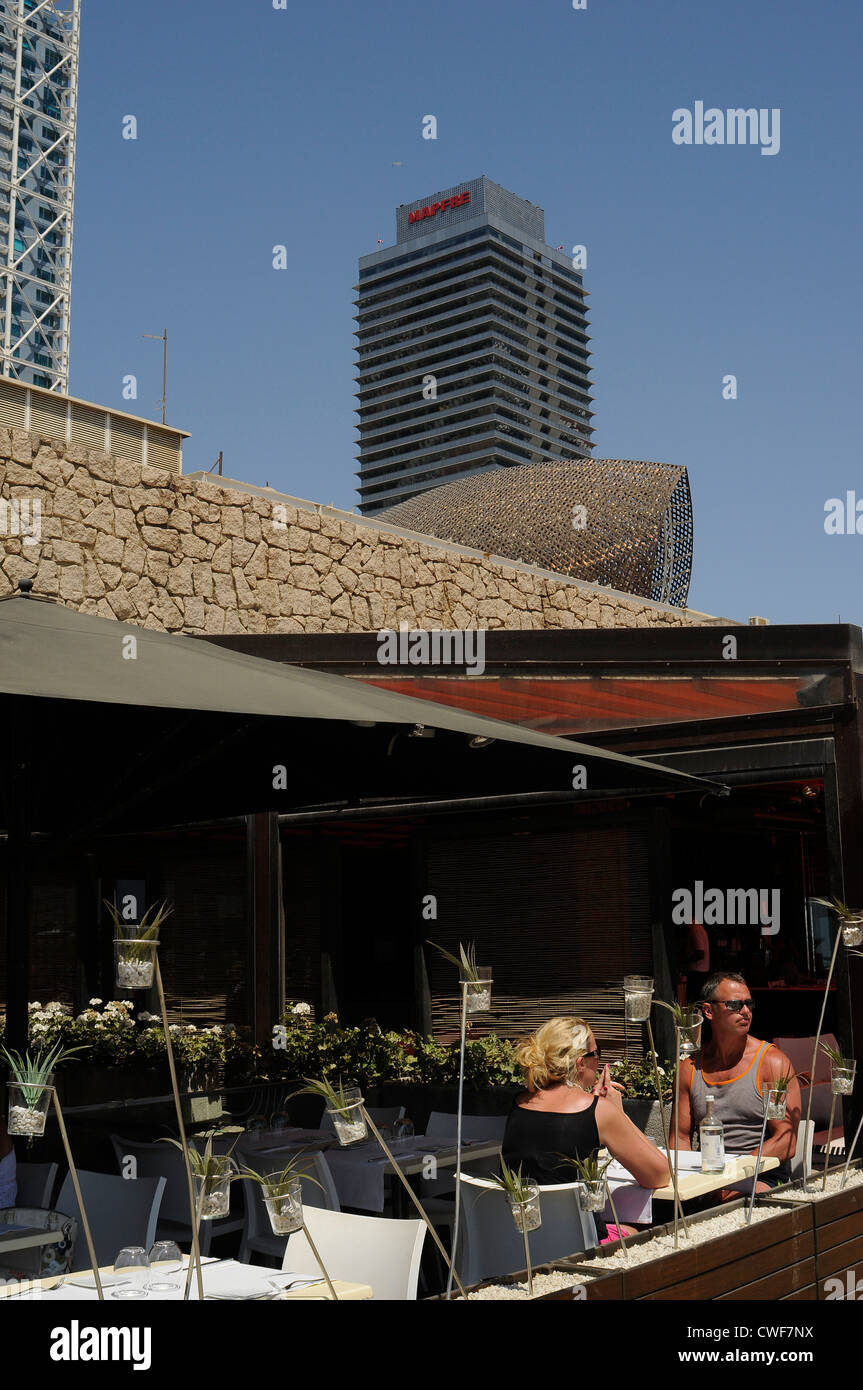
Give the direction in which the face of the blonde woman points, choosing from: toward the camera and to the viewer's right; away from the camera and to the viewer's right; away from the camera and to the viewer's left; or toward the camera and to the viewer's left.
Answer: away from the camera and to the viewer's right

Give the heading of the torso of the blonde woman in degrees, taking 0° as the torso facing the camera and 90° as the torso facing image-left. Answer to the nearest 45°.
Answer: approximately 225°

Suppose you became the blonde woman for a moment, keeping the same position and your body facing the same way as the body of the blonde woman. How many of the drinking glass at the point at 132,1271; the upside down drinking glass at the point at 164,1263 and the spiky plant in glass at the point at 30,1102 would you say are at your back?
3

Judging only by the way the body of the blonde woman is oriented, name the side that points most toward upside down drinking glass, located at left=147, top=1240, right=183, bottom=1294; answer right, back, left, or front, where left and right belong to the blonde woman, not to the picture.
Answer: back

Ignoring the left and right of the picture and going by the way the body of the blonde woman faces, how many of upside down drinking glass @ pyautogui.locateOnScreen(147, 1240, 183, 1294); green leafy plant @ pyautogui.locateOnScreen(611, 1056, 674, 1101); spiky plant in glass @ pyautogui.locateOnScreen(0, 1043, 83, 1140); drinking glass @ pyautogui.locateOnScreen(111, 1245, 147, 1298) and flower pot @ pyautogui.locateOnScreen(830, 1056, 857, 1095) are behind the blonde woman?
3

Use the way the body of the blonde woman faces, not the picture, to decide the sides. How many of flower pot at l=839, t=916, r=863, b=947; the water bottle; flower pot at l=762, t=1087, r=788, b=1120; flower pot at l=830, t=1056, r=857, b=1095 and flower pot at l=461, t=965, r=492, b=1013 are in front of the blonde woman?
4

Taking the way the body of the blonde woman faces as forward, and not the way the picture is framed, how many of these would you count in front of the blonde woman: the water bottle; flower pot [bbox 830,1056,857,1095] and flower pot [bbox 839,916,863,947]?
3

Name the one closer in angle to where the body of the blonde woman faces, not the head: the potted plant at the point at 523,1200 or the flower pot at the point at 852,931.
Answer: the flower pot
